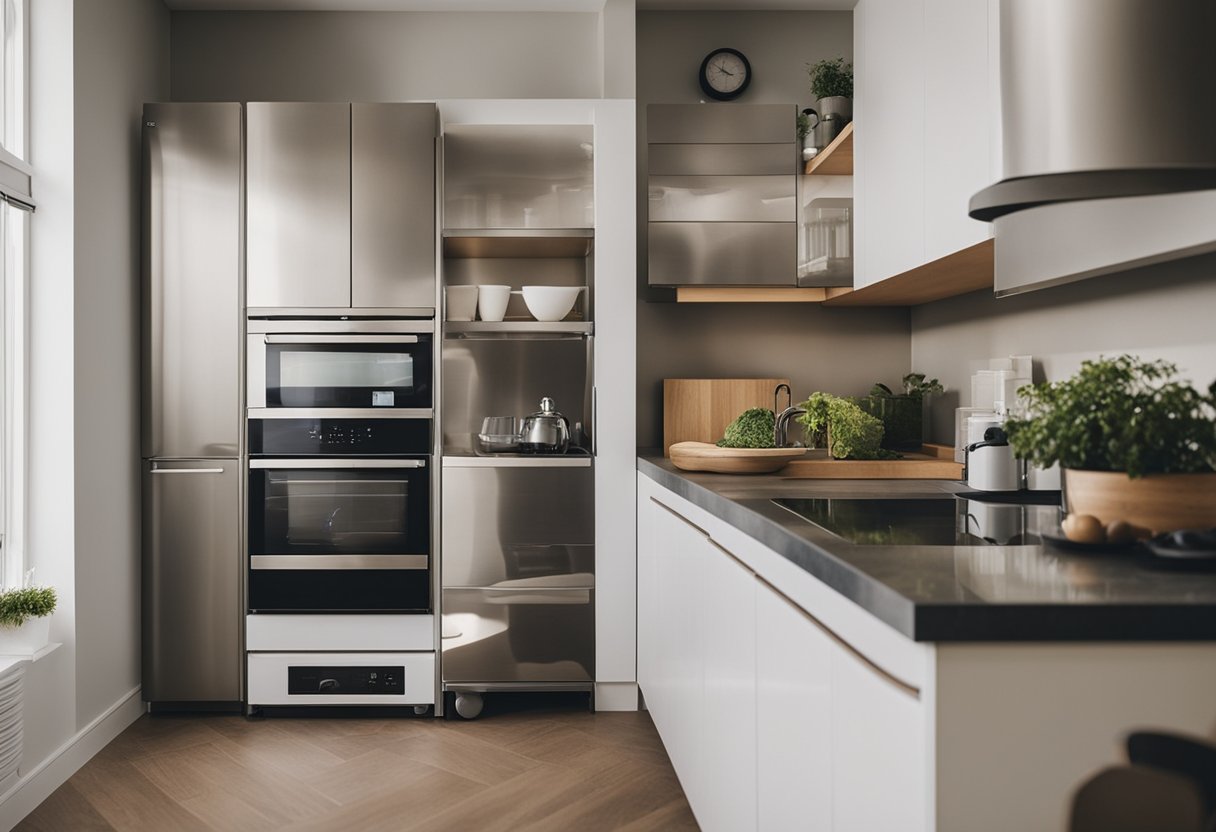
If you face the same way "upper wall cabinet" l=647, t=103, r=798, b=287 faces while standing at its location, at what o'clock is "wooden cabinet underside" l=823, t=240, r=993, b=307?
The wooden cabinet underside is roughly at 10 o'clock from the upper wall cabinet.

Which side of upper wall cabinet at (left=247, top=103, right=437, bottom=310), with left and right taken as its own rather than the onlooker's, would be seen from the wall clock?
left

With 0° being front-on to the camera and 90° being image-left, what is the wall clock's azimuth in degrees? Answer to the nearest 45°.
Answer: approximately 0°

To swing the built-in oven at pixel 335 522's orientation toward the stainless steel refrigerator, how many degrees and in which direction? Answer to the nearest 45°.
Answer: approximately 90° to its right

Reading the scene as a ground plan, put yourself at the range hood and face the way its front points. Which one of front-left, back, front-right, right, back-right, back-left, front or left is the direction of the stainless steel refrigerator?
front-right

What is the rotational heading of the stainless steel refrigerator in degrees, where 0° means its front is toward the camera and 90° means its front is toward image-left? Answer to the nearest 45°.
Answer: approximately 0°

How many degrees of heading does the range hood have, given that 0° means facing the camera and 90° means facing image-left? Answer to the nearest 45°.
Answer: approximately 45°

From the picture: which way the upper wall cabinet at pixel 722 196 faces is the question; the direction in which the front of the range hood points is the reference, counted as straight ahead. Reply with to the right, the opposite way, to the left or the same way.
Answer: to the left

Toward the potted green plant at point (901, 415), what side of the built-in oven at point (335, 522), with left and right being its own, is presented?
left

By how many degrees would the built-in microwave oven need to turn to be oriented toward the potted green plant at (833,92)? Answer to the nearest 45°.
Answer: approximately 90° to its left
